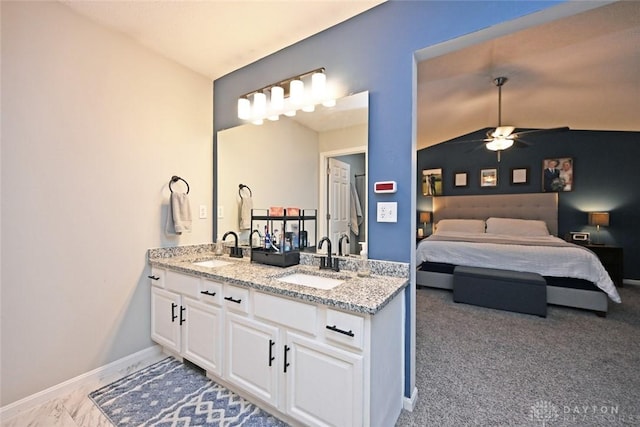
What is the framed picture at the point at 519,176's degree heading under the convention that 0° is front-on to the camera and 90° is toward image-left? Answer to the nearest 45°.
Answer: approximately 0°
